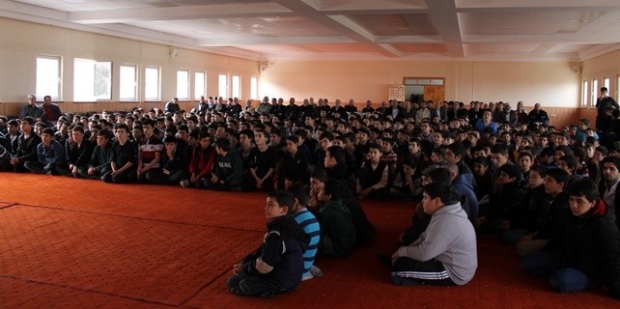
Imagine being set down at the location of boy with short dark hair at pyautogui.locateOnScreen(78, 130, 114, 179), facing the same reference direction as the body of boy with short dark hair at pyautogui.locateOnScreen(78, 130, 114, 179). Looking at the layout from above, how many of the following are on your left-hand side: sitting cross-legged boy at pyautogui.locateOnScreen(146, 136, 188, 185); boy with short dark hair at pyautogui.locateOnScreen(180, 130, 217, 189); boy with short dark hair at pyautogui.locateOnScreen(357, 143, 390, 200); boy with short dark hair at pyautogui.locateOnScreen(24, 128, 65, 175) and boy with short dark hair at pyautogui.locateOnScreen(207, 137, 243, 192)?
4

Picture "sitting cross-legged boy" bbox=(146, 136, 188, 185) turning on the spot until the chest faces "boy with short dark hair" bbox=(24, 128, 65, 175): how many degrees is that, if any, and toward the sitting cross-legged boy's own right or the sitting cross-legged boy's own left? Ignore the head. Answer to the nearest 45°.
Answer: approximately 90° to the sitting cross-legged boy's own right

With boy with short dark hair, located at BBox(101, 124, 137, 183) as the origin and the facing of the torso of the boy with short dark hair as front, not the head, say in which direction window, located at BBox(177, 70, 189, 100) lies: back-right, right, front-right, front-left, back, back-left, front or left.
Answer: back-right

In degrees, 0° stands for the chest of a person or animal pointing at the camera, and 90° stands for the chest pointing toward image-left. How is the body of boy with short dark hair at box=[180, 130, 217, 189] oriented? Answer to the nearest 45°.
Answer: approximately 45°

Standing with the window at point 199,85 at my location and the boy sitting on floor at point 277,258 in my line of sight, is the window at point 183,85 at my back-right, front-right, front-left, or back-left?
front-right

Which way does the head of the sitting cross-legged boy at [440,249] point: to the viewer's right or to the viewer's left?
to the viewer's left

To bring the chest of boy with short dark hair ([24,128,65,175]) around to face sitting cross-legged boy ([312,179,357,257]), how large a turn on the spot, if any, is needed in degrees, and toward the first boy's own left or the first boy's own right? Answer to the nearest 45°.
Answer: approximately 45° to the first boy's own left

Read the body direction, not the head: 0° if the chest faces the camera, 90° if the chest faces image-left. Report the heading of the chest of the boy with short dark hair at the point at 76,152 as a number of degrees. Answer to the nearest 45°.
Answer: approximately 45°

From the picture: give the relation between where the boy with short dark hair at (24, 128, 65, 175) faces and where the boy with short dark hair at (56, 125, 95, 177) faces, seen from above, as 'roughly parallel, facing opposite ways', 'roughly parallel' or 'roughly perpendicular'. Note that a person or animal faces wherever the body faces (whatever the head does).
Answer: roughly parallel

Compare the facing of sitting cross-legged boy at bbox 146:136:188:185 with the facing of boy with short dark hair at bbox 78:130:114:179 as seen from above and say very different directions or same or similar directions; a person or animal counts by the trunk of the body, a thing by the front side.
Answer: same or similar directions

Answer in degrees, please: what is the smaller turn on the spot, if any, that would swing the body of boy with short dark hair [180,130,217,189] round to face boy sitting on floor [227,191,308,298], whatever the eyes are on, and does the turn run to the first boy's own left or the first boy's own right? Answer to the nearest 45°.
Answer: approximately 45° to the first boy's own left
